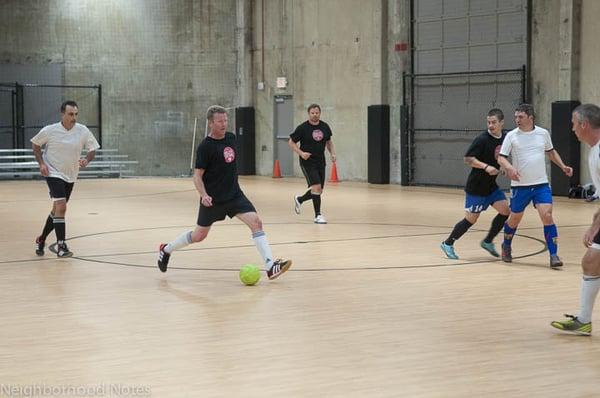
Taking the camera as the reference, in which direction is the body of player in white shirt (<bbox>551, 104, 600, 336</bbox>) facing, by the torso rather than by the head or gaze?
to the viewer's left

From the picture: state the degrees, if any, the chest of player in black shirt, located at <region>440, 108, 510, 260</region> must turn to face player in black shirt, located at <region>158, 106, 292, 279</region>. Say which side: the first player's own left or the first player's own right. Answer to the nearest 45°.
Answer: approximately 90° to the first player's own right

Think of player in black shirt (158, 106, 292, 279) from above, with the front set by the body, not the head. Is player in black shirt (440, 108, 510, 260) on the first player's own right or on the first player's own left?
on the first player's own left

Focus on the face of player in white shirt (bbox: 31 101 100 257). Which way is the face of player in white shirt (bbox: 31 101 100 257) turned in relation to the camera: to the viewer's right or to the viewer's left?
to the viewer's right

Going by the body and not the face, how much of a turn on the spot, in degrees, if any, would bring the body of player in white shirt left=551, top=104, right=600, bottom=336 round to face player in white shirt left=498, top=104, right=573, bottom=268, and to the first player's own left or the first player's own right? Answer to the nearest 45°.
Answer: approximately 90° to the first player's own right

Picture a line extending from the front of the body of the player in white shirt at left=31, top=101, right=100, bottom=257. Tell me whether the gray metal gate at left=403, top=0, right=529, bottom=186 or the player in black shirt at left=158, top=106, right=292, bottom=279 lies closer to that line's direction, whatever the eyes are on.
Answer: the player in black shirt

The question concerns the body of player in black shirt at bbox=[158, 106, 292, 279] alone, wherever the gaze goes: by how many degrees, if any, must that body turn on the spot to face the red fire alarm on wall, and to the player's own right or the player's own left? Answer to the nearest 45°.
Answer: approximately 135° to the player's own left

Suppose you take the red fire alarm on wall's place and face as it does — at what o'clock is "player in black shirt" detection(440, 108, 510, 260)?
The player in black shirt is roughly at 12 o'clock from the red fire alarm on wall.

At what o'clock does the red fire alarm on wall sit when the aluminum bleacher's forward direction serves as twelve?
The red fire alarm on wall is roughly at 10 o'clock from the aluminum bleacher.
